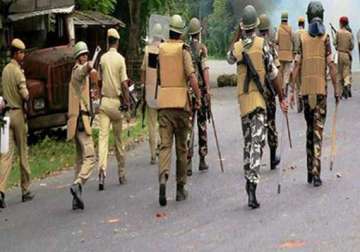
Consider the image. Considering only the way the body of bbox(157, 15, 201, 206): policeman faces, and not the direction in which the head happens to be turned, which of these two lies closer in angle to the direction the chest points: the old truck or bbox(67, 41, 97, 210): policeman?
the old truck

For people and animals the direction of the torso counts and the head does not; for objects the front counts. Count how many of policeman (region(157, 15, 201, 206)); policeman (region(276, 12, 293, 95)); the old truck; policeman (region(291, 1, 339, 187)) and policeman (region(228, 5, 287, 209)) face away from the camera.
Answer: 4

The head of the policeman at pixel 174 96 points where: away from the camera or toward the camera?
away from the camera

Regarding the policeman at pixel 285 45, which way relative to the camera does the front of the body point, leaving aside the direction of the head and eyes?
away from the camera

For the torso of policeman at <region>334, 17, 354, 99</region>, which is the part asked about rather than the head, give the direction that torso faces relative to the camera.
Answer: away from the camera

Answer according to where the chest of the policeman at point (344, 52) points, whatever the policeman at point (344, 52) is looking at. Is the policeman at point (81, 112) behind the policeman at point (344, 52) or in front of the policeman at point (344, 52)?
behind

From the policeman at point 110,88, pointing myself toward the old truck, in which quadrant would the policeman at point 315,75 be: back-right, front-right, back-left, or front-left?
back-right

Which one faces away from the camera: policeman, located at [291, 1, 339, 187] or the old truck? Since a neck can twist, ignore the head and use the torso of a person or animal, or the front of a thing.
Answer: the policeman

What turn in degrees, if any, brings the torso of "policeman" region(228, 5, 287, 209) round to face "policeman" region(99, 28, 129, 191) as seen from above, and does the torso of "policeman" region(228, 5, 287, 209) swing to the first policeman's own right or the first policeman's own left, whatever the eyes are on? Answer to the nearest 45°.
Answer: approximately 45° to the first policeman's own left

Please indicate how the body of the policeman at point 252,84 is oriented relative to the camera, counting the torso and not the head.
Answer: away from the camera

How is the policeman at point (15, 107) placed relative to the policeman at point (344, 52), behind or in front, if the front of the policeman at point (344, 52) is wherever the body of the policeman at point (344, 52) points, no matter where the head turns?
behind

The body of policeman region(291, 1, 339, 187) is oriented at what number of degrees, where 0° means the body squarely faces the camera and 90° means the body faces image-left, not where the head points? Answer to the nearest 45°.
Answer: approximately 180°

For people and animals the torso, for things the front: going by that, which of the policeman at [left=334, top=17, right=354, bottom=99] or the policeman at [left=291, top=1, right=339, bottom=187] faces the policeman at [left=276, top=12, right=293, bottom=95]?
the policeman at [left=291, top=1, right=339, bottom=187]

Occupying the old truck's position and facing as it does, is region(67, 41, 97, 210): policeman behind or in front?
in front

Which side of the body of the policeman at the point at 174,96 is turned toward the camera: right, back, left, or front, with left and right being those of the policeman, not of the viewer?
back
